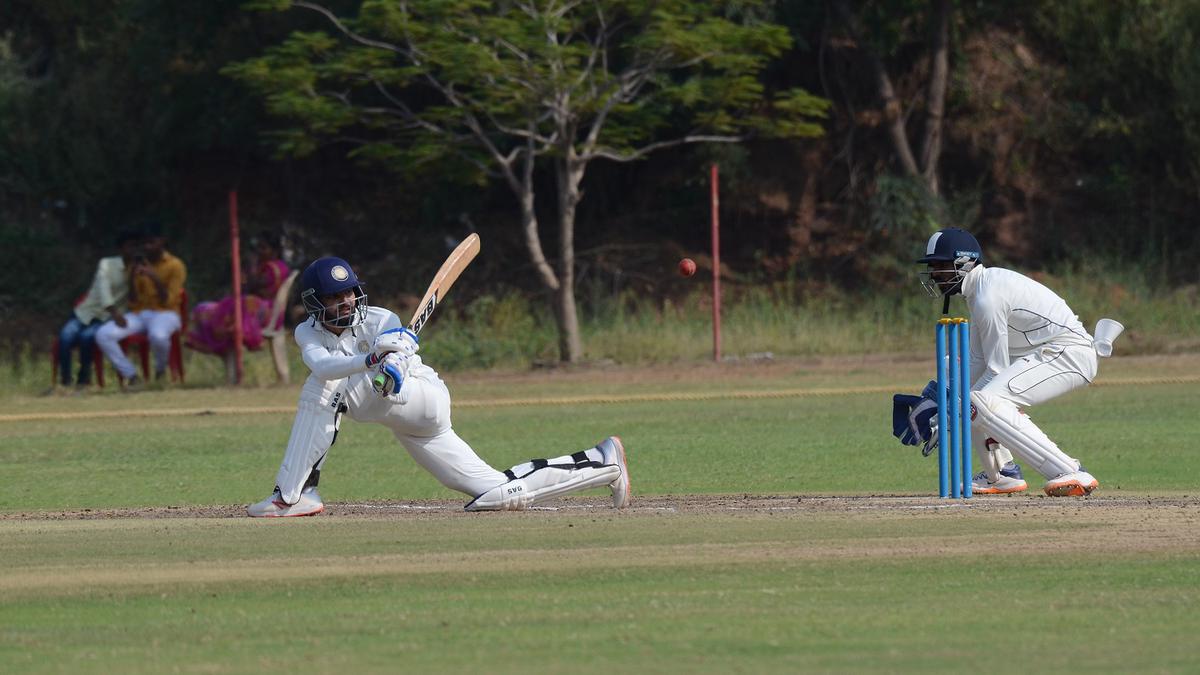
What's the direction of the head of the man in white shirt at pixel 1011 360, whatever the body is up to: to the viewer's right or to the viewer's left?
to the viewer's left

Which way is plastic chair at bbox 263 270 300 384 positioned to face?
to the viewer's left

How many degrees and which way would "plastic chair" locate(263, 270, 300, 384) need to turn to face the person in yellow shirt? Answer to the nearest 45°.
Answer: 0° — it already faces them

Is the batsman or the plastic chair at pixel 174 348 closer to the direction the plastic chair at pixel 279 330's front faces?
the plastic chair

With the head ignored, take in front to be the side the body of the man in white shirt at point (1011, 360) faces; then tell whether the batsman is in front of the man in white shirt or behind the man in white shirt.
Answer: in front

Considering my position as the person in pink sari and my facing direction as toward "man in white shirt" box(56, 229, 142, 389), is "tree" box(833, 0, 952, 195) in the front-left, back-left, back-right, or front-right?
back-right

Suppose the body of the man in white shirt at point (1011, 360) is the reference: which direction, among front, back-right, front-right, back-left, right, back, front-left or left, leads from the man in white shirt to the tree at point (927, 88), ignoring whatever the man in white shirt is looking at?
right

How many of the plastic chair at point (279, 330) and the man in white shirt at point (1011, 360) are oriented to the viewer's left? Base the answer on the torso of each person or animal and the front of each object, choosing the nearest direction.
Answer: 2

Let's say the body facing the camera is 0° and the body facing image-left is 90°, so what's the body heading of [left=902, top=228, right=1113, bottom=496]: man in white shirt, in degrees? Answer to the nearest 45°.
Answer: approximately 90°

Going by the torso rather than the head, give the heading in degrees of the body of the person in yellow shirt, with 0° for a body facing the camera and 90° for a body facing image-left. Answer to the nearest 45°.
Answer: approximately 45°

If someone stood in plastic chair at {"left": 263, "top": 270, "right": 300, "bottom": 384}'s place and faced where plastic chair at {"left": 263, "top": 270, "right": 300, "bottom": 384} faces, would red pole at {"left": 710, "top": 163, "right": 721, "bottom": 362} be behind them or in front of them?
behind

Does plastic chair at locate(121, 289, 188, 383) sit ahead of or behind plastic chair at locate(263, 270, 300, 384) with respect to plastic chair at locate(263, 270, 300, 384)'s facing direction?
ahead

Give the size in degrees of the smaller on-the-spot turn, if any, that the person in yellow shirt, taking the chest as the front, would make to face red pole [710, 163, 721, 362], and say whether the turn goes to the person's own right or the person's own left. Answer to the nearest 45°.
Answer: approximately 135° to the person's own left

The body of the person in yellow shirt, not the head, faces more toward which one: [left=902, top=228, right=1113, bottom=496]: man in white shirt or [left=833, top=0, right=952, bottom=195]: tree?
the man in white shirt
